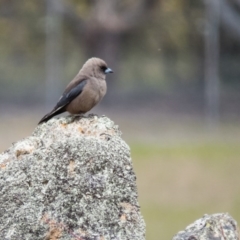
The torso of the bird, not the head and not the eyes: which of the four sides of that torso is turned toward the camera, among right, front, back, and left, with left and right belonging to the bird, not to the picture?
right
